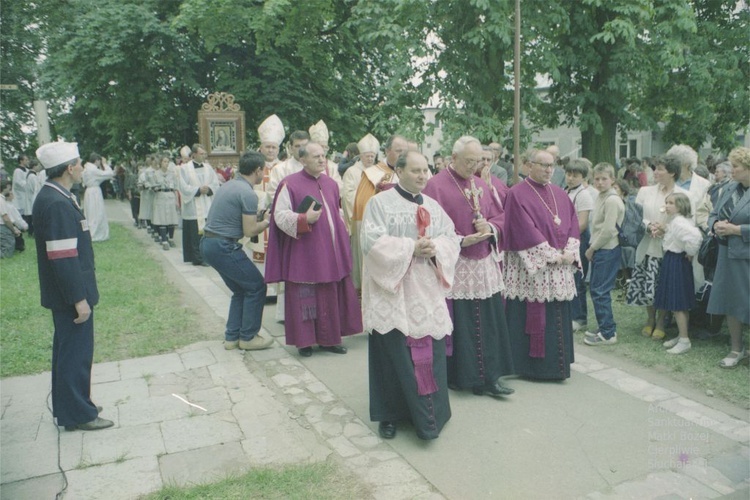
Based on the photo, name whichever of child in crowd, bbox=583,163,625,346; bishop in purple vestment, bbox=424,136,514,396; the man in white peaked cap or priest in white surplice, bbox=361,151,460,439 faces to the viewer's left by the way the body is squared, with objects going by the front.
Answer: the child in crowd

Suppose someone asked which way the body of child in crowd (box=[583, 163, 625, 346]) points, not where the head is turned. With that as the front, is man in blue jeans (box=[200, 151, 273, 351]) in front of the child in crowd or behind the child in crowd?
in front

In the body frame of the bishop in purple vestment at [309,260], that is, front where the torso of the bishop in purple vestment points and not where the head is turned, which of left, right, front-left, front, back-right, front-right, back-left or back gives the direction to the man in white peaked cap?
right

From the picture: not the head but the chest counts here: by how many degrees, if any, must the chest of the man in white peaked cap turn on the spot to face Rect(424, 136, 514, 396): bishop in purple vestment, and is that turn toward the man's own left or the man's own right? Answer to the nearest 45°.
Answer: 0° — they already face them

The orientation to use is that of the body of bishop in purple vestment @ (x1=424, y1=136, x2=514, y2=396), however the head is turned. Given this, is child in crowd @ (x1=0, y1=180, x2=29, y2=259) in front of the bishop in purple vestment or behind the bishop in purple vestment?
behind

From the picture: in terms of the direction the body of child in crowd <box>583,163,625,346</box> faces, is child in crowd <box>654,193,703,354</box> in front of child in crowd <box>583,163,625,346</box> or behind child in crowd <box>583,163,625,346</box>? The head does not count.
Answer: behind

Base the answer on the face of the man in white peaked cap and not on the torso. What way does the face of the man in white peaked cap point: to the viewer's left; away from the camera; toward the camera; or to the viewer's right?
to the viewer's right

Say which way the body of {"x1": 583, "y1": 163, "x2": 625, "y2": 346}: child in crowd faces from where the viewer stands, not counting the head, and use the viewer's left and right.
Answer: facing to the left of the viewer

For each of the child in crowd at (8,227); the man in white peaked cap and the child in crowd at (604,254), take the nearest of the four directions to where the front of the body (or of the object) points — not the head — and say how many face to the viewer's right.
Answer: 2

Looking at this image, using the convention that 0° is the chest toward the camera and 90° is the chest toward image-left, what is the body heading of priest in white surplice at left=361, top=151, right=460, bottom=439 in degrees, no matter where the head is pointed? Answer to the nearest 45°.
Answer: approximately 315°

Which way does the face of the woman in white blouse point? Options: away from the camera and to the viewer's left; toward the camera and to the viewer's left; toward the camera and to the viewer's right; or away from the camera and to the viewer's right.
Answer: toward the camera and to the viewer's left

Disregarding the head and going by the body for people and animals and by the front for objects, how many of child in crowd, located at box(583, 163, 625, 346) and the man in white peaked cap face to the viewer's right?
1

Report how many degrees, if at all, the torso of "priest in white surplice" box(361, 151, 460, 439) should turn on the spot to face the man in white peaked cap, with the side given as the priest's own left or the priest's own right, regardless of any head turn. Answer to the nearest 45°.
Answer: approximately 135° to the priest's own right

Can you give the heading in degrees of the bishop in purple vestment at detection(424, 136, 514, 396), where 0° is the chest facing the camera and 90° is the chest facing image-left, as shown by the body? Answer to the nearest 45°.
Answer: approximately 315°

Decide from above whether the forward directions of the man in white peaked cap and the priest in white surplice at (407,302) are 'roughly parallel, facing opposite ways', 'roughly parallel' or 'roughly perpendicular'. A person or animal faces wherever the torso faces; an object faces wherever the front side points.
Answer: roughly perpendicular
